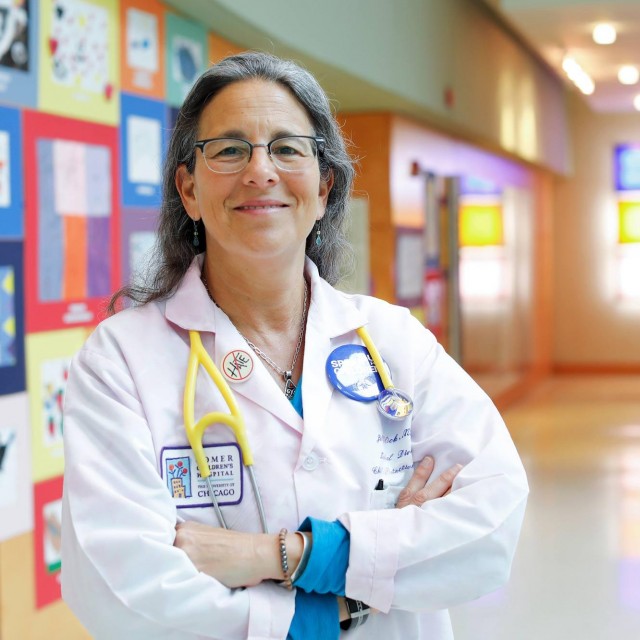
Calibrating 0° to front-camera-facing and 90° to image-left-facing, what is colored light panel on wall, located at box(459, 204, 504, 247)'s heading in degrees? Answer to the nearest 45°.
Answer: approximately 0°

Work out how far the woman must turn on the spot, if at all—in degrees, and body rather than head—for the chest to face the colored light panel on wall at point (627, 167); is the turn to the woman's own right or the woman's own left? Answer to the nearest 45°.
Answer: approximately 180°

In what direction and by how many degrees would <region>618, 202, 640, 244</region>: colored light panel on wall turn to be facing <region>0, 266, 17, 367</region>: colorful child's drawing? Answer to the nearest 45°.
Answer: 0° — it already faces it
